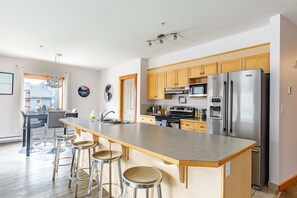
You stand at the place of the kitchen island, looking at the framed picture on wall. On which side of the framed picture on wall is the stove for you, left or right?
right

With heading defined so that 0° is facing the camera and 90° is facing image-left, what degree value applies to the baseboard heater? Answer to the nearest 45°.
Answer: approximately 0°

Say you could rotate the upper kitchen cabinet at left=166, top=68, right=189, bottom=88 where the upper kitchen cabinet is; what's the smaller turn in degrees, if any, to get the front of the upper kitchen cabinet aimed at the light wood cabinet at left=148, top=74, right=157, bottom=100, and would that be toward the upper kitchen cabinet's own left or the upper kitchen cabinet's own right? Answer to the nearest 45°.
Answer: approximately 90° to the upper kitchen cabinet's own right

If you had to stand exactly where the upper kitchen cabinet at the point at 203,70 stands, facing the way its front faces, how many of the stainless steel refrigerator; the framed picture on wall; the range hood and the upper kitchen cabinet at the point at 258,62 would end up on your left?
2

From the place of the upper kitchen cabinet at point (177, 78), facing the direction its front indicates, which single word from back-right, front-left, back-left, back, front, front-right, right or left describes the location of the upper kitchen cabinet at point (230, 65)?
left

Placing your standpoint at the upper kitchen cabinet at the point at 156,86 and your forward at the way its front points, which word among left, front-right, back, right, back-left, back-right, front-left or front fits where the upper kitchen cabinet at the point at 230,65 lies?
left

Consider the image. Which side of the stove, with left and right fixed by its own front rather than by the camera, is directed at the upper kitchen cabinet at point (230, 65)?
left

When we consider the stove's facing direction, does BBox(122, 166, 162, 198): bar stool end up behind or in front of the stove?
in front

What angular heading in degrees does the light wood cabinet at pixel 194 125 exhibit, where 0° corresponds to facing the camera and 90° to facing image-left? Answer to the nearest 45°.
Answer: approximately 45°

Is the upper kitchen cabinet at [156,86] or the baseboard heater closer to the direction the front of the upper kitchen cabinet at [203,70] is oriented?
the baseboard heater

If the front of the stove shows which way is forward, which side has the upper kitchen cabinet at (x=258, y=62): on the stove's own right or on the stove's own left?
on the stove's own left
